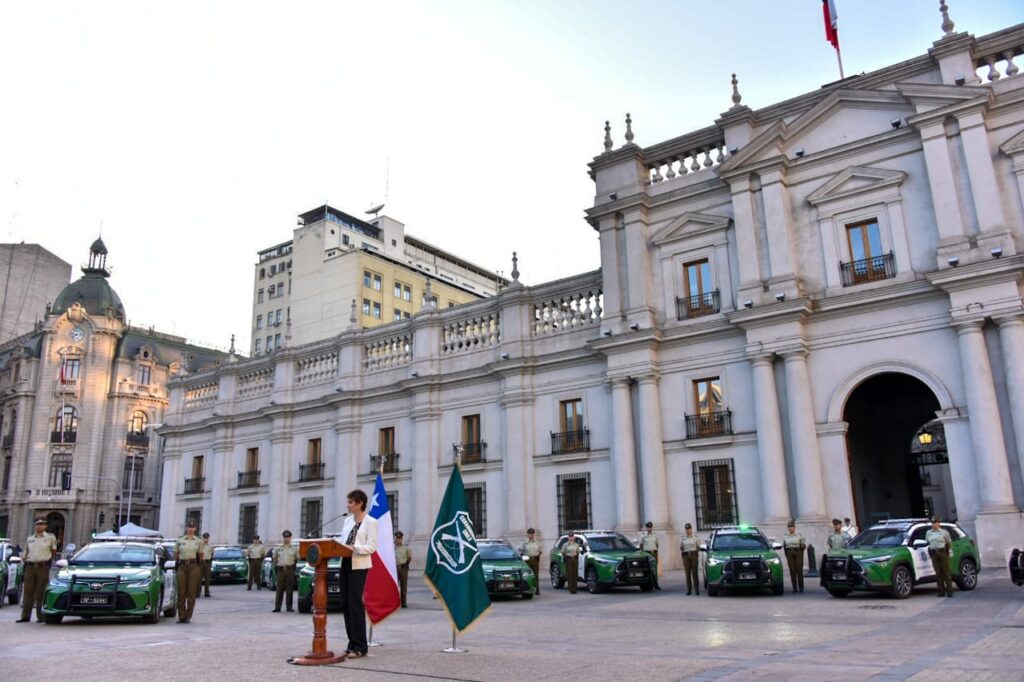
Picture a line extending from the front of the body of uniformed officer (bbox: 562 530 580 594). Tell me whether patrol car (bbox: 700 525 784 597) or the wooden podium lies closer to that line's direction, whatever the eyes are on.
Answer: the wooden podium

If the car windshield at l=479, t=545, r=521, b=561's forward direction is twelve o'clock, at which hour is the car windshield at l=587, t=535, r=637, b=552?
the car windshield at l=587, t=535, r=637, b=552 is roughly at 10 o'clock from the car windshield at l=479, t=545, r=521, b=561.

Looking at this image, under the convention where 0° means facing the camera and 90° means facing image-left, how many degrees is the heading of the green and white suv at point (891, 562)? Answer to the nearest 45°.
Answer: approximately 45°

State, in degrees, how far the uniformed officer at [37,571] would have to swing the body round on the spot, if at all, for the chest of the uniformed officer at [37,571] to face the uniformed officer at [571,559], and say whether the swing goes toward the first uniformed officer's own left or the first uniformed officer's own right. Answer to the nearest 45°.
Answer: approximately 90° to the first uniformed officer's own left

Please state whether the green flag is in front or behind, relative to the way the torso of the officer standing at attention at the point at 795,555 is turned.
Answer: in front

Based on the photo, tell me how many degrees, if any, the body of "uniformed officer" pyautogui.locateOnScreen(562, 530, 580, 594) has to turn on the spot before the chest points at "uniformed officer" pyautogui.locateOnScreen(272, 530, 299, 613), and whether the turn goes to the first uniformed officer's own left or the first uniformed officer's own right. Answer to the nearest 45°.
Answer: approximately 45° to the first uniformed officer's own right

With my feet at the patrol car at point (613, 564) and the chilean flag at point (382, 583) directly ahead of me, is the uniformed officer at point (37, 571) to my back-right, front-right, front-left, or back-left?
front-right

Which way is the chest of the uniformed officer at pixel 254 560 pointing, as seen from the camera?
toward the camera

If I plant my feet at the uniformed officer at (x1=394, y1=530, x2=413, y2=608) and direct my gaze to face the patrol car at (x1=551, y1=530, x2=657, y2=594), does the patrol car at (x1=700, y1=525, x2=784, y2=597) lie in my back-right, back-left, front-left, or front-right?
front-right

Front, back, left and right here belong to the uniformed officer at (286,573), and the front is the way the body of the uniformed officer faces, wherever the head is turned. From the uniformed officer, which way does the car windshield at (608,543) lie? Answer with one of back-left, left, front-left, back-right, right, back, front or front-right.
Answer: left

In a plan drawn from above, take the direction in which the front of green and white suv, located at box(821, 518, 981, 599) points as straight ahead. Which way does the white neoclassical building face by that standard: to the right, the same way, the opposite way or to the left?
the same way

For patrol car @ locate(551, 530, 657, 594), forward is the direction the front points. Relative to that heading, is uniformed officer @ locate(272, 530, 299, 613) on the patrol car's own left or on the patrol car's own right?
on the patrol car's own right

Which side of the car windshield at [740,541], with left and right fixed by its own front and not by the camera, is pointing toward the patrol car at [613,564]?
right

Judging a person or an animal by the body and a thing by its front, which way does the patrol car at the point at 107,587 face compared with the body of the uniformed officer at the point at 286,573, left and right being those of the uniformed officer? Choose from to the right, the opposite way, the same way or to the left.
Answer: the same way

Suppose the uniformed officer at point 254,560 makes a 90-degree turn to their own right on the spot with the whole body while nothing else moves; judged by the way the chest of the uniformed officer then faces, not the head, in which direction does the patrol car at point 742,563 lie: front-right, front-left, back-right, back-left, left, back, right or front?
back-left
